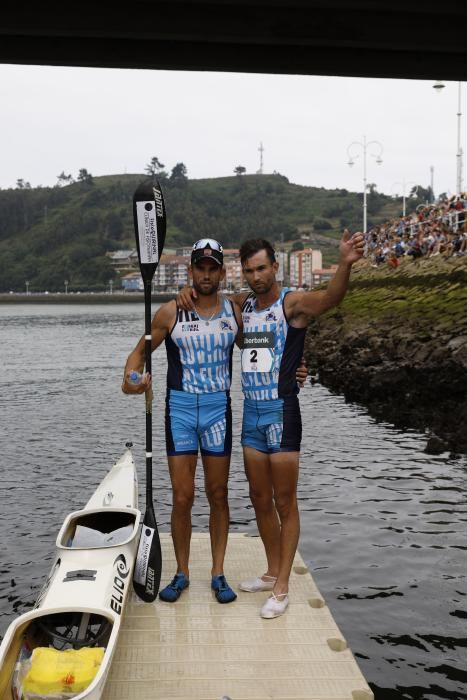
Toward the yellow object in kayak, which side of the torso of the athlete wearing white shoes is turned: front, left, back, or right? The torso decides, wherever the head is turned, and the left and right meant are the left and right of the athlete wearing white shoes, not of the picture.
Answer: front

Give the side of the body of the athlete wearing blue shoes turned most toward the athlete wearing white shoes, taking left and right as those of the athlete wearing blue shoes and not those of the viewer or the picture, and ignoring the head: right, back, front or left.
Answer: left

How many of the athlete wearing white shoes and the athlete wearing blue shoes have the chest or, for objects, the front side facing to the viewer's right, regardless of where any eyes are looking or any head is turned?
0

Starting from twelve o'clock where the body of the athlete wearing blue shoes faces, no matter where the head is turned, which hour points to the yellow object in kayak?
The yellow object in kayak is roughly at 1 o'clock from the athlete wearing blue shoes.

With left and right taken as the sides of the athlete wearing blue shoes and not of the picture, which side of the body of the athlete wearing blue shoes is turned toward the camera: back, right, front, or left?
front

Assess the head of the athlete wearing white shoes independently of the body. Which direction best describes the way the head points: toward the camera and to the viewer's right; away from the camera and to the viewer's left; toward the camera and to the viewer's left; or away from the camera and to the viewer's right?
toward the camera and to the viewer's left

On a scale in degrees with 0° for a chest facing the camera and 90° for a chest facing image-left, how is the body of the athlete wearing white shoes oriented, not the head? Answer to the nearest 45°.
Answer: approximately 45°
